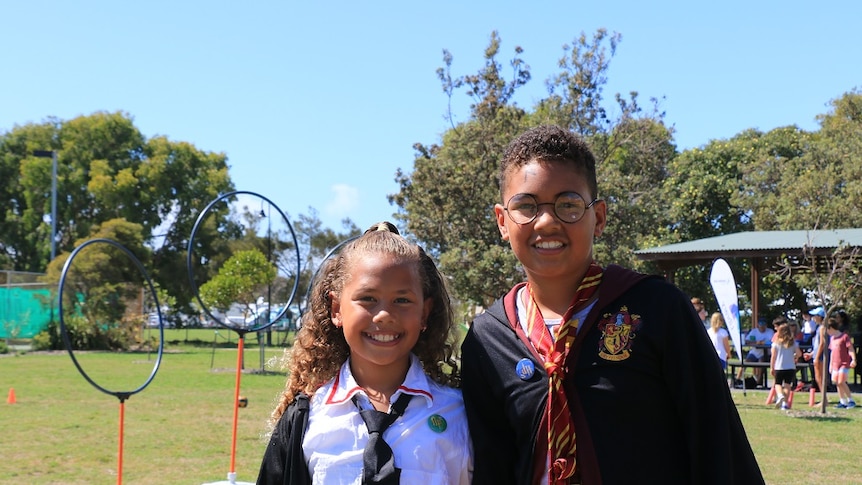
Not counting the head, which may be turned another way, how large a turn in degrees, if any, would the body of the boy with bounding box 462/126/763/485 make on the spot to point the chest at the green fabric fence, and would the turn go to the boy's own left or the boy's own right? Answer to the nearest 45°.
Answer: approximately 135° to the boy's own right

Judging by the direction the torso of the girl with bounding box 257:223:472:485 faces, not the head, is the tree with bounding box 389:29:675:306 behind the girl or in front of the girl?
behind

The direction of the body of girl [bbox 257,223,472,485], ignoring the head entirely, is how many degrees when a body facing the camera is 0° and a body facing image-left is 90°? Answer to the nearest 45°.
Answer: approximately 0°

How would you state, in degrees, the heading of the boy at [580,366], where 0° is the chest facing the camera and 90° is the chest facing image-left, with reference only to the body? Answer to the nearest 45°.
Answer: approximately 0°

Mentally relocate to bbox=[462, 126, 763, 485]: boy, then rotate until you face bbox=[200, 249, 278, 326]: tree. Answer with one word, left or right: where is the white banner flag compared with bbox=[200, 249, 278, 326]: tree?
right

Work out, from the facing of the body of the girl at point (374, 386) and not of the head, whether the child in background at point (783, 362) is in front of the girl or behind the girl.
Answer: behind

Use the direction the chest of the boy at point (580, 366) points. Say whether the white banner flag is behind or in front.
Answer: behind
